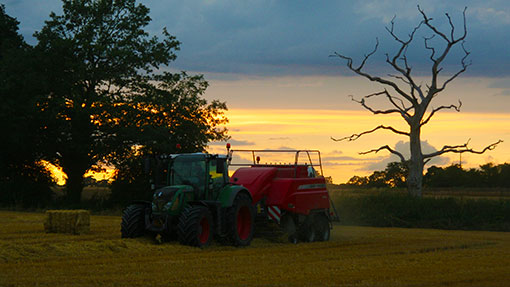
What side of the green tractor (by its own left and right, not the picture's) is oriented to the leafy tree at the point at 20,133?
right

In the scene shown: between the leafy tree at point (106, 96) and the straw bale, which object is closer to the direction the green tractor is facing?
the straw bale

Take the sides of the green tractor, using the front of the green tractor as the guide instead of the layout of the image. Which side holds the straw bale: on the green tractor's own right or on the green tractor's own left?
on the green tractor's own right

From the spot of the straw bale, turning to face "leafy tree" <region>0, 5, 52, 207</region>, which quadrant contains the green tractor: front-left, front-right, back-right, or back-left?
back-right

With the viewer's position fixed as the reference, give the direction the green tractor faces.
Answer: facing the viewer and to the left of the viewer
